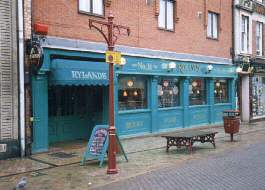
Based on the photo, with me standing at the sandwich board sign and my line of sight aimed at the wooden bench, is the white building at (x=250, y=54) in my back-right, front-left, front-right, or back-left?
front-left

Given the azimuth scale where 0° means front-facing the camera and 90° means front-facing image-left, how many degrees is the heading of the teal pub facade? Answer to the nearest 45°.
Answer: approximately 315°

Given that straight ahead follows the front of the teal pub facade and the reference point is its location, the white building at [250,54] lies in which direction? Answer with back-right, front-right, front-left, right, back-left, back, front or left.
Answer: left

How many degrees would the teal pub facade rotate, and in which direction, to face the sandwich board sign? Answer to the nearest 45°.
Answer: approximately 45° to its right

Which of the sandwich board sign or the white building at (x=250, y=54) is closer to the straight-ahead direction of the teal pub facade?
the sandwich board sign
